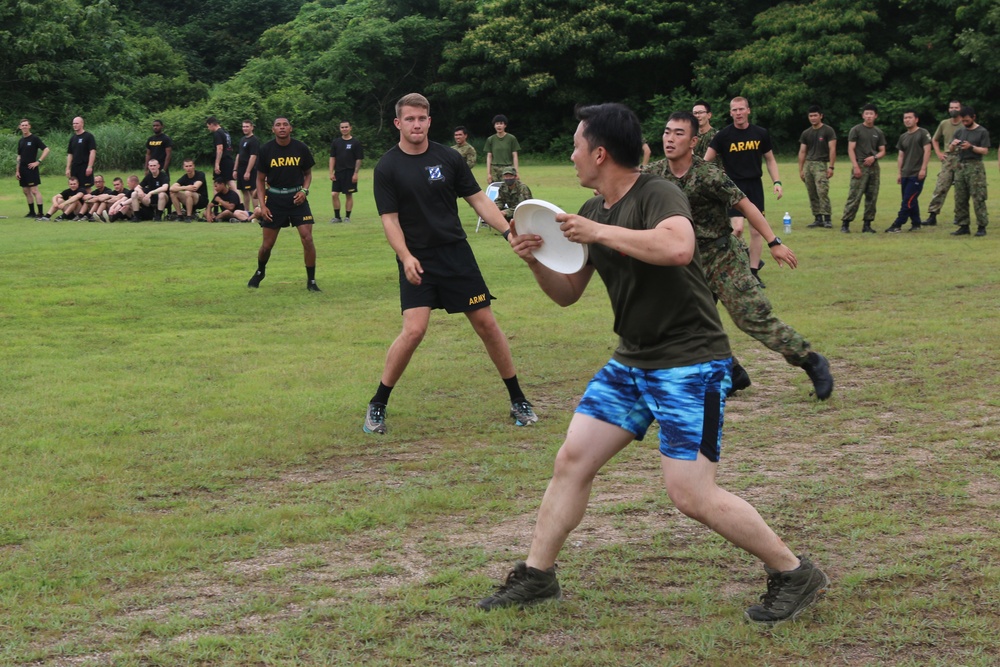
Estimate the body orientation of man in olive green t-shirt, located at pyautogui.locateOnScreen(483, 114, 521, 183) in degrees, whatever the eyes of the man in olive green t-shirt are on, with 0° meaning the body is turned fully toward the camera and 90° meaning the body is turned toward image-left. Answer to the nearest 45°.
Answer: approximately 0°

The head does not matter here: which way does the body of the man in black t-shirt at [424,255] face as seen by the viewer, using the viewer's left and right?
facing the viewer

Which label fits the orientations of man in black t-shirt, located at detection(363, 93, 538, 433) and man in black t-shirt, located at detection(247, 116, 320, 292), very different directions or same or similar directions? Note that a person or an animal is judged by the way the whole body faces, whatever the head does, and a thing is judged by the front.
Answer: same or similar directions

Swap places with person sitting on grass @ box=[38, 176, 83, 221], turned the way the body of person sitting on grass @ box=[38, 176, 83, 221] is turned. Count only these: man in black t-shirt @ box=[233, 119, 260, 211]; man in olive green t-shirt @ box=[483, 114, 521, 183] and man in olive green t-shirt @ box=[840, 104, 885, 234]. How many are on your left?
3

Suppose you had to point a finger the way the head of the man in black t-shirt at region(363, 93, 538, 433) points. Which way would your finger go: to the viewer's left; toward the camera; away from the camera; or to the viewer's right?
toward the camera

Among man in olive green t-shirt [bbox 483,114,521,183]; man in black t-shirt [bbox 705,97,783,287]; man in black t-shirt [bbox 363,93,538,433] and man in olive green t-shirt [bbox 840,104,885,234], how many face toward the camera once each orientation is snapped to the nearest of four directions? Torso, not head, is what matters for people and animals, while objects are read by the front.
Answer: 4

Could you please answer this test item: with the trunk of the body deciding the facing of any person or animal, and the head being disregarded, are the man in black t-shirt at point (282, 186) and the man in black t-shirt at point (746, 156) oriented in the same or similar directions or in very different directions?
same or similar directions

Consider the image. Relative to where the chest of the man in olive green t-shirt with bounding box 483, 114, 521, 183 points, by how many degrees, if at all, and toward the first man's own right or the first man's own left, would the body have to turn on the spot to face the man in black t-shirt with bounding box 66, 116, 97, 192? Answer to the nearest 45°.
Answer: approximately 90° to the first man's own right

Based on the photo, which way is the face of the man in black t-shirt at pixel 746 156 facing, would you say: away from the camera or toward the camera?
toward the camera

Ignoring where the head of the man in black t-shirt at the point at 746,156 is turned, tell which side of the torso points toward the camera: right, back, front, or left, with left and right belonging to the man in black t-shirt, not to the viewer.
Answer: front

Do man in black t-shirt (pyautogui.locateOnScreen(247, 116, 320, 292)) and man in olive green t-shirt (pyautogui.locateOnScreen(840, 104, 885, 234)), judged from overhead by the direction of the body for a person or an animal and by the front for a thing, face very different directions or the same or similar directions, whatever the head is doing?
same or similar directions

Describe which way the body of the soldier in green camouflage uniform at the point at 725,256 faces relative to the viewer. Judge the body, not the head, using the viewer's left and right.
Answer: facing the viewer and to the left of the viewer

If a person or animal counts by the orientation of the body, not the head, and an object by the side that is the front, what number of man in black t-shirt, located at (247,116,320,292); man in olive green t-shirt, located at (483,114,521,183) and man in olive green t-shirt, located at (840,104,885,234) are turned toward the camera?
3

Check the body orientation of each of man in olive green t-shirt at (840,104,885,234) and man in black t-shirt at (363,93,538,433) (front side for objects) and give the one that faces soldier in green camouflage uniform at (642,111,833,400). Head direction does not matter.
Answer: the man in olive green t-shirt

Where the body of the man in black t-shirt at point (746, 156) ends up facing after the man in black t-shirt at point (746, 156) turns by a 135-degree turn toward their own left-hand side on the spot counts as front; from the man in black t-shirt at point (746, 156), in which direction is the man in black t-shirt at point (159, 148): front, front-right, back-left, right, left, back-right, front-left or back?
left

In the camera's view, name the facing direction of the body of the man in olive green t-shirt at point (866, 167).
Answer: toward the camera

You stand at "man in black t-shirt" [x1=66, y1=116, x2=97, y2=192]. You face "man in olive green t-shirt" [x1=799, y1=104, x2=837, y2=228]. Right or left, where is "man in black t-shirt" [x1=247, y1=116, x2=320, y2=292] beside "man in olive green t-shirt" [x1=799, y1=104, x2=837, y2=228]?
right
